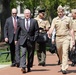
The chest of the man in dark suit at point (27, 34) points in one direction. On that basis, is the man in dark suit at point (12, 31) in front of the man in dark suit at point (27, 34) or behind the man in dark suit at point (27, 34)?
behind

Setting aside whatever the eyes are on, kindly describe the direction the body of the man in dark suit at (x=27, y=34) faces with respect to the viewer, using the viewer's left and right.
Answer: facing the viewer
